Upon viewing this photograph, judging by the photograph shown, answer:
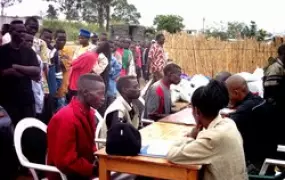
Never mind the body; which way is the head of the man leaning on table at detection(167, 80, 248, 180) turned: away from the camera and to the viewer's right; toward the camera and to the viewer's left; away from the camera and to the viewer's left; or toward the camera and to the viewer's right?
away from the camera and to the viewer's left

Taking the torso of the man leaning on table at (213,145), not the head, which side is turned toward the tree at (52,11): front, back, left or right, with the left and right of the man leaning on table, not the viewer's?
front

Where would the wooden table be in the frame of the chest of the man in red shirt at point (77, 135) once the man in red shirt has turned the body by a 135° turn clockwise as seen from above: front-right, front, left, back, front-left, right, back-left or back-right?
left

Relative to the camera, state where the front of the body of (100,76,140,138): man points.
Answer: to the viewer's right

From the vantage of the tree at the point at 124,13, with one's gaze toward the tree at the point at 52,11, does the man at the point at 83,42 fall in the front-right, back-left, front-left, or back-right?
front-left

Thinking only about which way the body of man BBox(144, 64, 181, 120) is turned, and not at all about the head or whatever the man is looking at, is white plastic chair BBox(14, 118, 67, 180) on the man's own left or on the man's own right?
on the man's own right

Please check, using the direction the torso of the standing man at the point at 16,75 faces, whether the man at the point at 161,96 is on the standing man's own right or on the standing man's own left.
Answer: on the standing man's own left

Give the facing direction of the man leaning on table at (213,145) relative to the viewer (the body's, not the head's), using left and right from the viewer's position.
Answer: facing away from the viewer and to the left of the viewer

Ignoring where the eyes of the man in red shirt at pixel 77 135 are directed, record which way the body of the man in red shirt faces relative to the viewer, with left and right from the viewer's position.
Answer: facing to the right of the viewer
